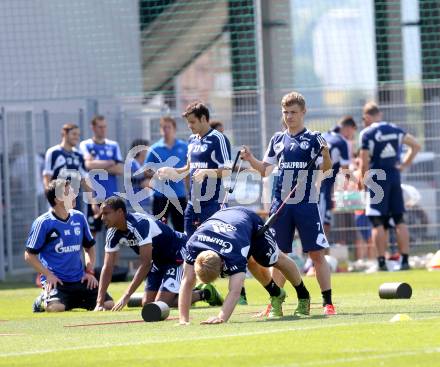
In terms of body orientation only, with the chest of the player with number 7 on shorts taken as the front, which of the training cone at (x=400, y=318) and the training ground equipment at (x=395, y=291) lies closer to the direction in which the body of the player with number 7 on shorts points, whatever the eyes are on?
the training cone

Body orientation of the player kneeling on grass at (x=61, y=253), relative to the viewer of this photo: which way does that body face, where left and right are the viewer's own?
facing the viewer and to the right of the viewer

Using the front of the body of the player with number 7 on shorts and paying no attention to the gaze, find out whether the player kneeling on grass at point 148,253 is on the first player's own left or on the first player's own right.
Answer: on the first player's own right

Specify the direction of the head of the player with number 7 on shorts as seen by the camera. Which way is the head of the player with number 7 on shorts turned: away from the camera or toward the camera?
toward the camera

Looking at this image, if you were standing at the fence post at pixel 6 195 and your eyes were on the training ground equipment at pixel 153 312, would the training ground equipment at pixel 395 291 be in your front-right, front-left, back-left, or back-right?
front-left

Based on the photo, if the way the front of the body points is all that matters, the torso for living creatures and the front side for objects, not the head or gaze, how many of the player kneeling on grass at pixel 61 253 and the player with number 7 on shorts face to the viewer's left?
0

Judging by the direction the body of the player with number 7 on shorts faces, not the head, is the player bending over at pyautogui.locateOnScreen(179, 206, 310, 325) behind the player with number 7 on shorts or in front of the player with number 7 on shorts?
in front

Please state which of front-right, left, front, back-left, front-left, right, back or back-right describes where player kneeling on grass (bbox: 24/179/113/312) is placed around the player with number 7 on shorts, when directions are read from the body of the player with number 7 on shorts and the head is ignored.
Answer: back-right

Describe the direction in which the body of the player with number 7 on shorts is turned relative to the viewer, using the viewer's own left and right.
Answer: facing the viewer

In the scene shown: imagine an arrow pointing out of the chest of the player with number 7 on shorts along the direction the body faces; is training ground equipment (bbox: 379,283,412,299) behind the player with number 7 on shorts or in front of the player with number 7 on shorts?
behind

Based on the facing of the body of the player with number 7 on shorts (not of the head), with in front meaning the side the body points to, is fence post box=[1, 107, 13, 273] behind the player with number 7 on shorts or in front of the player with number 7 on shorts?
behind
